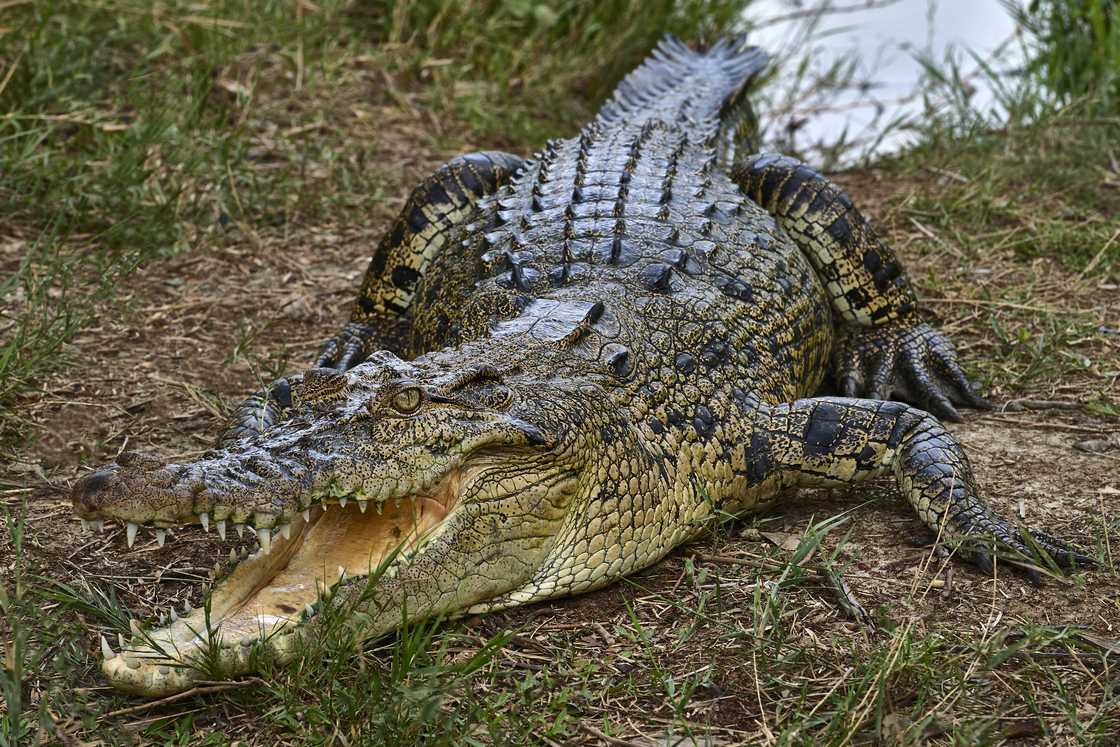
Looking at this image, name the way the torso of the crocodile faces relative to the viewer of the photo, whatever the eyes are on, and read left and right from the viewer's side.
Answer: facing the viewer and to the left of the viewer
